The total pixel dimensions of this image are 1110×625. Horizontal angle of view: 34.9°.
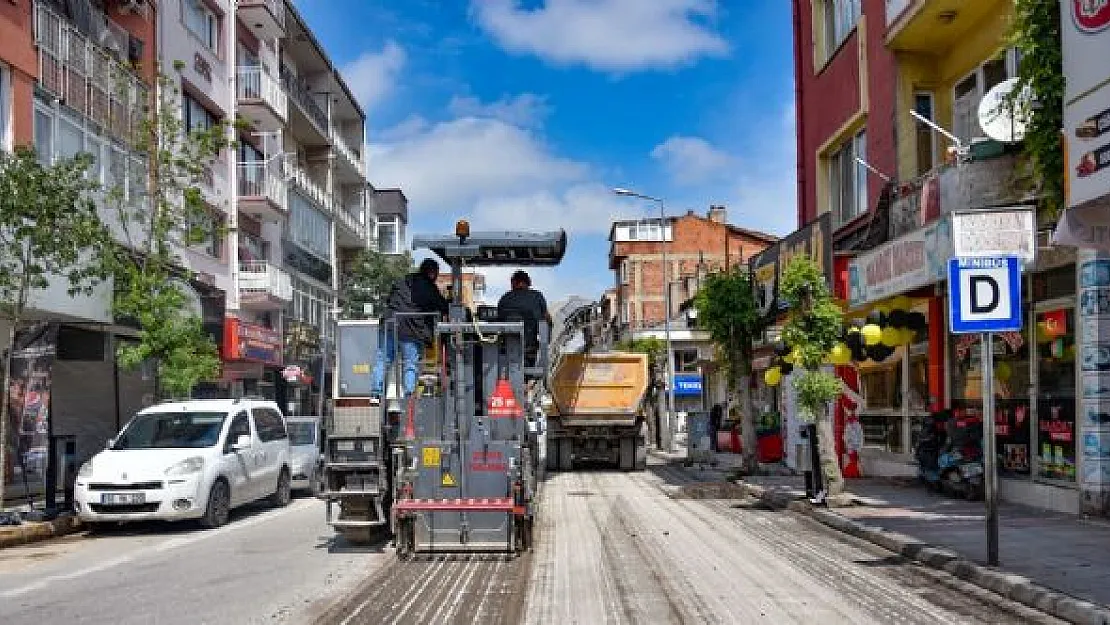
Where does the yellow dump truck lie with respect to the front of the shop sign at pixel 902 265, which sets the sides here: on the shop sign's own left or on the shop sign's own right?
on the shop sign's own right

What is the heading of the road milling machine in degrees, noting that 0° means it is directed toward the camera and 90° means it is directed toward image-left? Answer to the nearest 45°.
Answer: approximately 180°

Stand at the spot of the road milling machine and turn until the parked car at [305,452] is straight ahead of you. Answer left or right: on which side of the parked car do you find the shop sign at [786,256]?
right

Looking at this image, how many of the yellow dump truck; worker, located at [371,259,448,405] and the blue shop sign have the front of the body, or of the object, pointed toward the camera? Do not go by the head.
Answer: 1

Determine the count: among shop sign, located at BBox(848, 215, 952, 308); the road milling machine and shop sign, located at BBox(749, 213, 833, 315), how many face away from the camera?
1

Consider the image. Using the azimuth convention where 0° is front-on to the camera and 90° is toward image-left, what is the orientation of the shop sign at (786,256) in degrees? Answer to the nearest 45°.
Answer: approximately 45°

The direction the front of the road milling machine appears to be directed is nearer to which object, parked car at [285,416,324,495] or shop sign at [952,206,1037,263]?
the parked car

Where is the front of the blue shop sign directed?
toward the camera

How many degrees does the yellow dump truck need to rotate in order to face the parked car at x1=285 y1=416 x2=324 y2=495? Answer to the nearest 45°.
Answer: approximately 135° to its left

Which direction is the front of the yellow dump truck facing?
away from the camera

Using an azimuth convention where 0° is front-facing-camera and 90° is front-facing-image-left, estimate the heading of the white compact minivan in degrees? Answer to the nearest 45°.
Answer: approximately 45°
